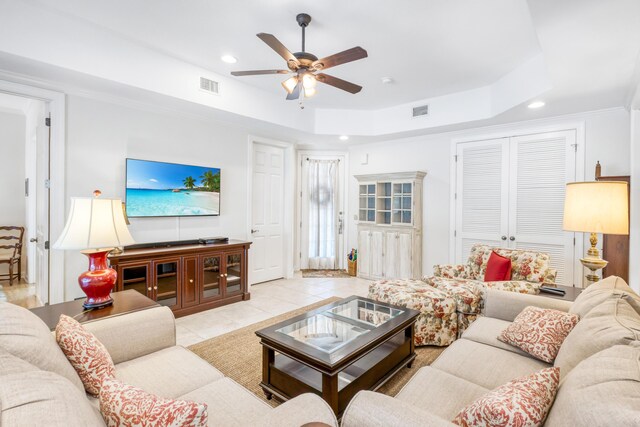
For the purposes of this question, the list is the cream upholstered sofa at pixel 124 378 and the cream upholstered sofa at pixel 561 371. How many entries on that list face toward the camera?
0

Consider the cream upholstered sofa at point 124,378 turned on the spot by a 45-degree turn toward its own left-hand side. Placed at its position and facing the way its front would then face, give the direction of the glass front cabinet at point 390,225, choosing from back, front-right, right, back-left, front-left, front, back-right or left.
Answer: front-right

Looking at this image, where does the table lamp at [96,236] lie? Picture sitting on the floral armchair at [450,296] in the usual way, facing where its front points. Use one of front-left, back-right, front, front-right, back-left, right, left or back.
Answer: front

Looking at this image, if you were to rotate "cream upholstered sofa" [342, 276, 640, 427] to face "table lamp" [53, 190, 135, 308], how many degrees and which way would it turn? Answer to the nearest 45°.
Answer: approximately 45° to its left

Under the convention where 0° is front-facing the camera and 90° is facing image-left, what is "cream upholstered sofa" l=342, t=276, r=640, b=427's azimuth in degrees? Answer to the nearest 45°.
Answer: approximately 135°

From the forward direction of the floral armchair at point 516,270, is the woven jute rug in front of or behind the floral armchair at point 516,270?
in front

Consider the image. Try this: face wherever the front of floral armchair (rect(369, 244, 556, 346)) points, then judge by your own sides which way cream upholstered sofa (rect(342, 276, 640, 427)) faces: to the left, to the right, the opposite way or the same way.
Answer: to the right

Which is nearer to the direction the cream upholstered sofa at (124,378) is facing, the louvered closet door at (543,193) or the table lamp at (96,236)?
the louvered closet door

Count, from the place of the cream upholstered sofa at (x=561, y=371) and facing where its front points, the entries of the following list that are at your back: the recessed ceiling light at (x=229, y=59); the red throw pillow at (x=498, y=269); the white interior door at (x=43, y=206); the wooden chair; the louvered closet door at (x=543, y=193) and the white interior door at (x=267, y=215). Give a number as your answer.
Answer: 0

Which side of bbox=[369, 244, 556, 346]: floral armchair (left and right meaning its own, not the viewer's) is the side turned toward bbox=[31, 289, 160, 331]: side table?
front

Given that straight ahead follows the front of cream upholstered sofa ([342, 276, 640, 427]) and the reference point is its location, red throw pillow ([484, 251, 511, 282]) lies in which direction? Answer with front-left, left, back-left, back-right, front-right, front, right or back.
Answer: front-right

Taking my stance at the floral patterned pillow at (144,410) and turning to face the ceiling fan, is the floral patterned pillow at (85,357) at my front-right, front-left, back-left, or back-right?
front-left

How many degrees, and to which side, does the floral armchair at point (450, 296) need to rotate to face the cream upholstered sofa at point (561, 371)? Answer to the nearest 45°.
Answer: approximately 45° to its left

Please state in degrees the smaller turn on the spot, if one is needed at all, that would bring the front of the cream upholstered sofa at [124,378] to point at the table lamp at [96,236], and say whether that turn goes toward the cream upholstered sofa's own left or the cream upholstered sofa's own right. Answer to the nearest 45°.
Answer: approximately 45° to the cream upholstered sofa's own left

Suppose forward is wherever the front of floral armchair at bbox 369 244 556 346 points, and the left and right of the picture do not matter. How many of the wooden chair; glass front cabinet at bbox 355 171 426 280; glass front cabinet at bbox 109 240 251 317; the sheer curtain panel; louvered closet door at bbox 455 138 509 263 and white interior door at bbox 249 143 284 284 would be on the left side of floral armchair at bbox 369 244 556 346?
0

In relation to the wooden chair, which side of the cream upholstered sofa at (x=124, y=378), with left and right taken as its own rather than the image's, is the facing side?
left

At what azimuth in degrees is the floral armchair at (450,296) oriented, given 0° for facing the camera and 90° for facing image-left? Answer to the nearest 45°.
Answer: approximately 45°

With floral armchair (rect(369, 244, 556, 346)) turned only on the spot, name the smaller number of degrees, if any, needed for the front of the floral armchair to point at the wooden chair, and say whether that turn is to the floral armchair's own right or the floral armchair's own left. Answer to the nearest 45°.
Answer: approximately 45° to the floral armchair's own right

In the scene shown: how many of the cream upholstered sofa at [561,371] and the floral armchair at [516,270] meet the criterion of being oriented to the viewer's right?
0

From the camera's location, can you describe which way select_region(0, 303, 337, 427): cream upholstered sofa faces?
facing away from the viewer and to the right of the viewer
